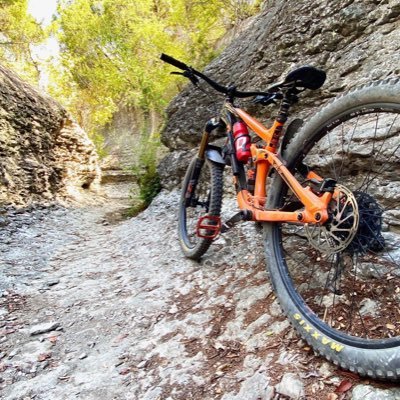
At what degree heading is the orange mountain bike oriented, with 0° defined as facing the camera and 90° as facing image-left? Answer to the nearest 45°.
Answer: approximately 135°
